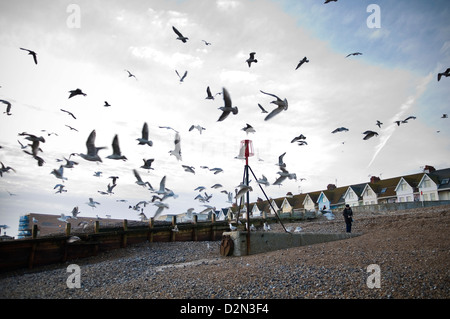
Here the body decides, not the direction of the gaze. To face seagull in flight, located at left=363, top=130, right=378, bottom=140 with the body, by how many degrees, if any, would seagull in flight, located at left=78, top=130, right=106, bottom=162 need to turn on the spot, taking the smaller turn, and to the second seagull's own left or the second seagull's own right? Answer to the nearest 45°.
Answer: approximately 180°

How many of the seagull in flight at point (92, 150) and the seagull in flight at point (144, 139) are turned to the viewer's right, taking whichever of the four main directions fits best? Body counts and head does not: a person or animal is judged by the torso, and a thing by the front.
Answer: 0

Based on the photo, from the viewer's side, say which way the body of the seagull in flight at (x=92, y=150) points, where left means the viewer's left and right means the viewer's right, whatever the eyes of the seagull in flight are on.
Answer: facing to the left of the viewer
